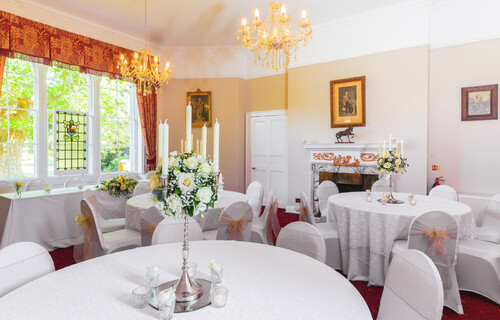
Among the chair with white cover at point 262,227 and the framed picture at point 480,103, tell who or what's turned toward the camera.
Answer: the framed picture

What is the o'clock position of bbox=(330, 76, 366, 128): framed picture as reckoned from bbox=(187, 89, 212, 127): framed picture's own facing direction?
bbox=(330, 76, 366, 128): framed picture is roughly at 10 o'clock from bbox=(187, 89, 212, 127): framed picture.

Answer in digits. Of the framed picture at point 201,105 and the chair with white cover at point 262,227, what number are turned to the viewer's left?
1

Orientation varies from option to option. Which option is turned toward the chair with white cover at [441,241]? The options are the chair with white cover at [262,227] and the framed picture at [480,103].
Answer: the framed picture

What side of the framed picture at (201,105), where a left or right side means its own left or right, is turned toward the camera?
front

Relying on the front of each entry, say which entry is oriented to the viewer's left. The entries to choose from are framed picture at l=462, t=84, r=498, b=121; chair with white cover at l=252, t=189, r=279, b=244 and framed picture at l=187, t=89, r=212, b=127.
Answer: the chair with white cover

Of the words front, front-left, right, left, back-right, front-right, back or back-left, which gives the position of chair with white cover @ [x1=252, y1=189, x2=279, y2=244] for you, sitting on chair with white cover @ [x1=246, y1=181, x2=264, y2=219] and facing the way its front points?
front-left

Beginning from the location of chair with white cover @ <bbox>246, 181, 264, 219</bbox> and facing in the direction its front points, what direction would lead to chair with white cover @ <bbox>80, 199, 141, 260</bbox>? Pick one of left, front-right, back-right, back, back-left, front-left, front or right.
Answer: front

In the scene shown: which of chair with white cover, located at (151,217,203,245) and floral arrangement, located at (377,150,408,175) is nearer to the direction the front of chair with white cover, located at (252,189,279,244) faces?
the chair with white cover

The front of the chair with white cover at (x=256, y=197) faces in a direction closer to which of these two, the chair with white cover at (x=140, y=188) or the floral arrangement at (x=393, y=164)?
the chair with white cover

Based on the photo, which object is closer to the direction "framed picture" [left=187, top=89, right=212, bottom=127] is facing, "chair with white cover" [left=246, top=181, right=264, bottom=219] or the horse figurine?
the chair with white cover

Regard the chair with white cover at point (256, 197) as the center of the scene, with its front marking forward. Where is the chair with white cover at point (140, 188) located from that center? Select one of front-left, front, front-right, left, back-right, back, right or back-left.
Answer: front-right

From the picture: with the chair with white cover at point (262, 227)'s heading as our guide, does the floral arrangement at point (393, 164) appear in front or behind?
behind

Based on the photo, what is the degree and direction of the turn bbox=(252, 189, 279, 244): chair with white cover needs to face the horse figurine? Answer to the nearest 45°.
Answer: approximately 135° to its right

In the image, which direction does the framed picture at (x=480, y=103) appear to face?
toward the camera

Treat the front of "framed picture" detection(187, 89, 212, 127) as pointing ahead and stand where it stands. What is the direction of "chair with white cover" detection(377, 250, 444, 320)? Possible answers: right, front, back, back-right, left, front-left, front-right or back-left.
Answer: front

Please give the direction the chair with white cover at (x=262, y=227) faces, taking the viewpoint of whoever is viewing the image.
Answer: facing to the left of the viewer
